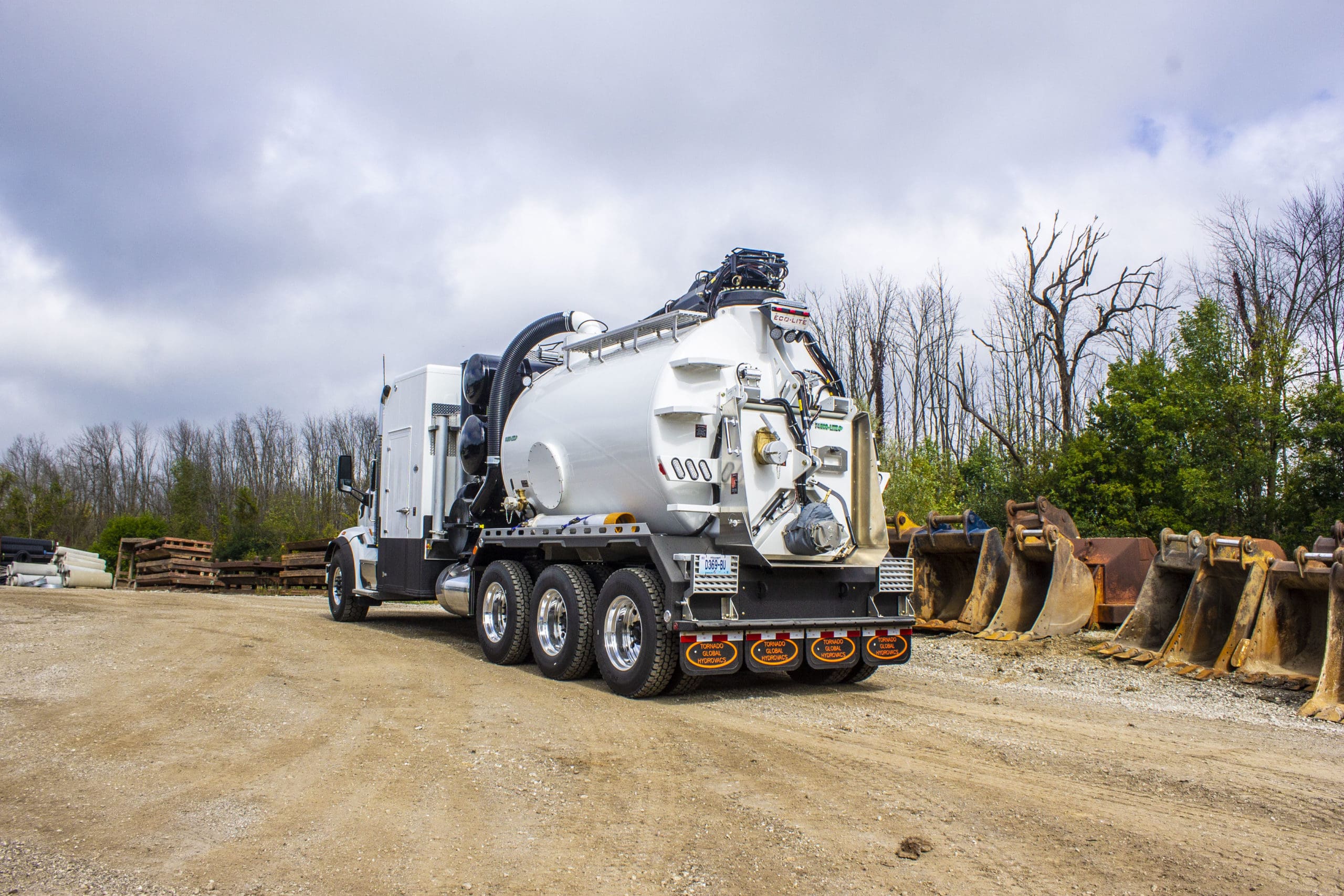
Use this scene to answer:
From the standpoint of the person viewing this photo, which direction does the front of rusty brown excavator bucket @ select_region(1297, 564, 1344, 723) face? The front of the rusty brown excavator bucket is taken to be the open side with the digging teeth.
facing the viewer and to the left of the viewer

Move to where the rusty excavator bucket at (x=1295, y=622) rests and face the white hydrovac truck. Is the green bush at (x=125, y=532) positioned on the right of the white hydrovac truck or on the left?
right

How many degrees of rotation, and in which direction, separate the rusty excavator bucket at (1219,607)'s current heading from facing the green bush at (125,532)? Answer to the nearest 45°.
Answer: approximately 45° to its right

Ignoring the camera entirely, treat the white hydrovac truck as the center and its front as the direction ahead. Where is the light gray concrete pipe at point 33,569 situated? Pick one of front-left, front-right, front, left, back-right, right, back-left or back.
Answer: front

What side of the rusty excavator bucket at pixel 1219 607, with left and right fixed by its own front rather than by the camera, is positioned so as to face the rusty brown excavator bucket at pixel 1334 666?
left

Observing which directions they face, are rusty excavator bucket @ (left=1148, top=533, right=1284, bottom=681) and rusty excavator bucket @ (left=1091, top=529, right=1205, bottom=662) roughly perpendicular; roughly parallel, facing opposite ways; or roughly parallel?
roughly parallel

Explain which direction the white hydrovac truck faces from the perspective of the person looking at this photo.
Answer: facing away from the viewer and to the left of the viewer

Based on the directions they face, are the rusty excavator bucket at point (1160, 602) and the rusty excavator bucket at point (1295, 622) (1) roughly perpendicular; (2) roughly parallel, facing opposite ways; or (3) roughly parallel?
roughly parallel

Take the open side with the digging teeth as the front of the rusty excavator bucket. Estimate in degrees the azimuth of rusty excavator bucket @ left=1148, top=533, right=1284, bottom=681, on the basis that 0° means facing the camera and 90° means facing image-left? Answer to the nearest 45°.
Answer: approximately 45°

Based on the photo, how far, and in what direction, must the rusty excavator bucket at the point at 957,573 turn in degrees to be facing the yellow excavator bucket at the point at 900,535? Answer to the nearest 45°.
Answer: approximately 90° to its right

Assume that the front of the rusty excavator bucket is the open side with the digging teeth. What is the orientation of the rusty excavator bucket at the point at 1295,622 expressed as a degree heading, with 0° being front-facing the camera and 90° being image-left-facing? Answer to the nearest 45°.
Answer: approximately 45°

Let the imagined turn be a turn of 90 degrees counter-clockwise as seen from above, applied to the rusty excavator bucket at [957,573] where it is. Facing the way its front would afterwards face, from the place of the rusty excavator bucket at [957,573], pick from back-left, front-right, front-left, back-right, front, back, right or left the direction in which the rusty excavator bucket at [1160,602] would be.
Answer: front

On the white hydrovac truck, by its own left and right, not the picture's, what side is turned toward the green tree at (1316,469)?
right

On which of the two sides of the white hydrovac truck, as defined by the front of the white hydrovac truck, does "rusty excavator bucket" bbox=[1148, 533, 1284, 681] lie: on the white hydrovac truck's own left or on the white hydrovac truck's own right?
on the white hydrovac truck's own right

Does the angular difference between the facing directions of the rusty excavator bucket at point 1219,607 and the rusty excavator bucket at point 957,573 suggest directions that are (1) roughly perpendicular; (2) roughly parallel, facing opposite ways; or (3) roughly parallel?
roughly parallel

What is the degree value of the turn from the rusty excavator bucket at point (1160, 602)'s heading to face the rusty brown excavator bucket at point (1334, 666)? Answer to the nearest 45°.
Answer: approximately 90° to its left

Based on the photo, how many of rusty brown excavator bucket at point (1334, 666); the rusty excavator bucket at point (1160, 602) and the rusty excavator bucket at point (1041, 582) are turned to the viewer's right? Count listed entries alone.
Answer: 0
